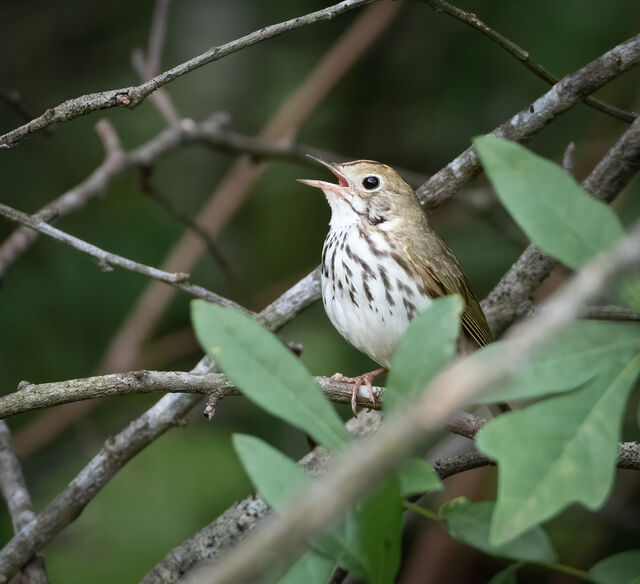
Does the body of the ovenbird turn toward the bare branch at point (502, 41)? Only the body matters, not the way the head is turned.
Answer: no

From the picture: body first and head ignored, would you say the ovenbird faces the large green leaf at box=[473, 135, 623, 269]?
no

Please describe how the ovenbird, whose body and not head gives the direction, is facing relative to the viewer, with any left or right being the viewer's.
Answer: facing the viewer and to the left of the viewer

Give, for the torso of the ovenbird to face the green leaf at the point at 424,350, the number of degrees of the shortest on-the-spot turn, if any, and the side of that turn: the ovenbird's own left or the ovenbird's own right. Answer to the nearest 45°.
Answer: approximately 45° to the ovenbird's own left

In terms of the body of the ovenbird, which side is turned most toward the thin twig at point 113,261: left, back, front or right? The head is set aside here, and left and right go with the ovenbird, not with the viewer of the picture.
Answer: front

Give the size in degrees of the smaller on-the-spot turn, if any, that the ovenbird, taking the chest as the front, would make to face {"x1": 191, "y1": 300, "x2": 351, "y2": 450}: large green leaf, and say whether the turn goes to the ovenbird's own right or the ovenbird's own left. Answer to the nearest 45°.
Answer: approximately 45° to the ovenbird's own left

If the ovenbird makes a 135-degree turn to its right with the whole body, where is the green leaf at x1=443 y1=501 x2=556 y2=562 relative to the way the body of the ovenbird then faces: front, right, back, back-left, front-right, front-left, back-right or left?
back

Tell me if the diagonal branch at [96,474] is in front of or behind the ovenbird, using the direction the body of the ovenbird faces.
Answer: in front

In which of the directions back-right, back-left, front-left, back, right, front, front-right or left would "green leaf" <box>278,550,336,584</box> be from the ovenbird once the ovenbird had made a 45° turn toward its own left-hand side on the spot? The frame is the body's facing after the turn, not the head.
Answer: front

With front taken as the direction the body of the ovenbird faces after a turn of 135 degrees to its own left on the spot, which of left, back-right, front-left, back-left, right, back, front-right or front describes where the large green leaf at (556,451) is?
right

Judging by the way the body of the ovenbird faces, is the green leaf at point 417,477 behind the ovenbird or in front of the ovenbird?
in front

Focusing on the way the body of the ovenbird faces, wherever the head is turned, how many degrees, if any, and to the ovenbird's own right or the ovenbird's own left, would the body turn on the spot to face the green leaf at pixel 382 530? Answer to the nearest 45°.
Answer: approximately 45° to the ovenbird's own left
